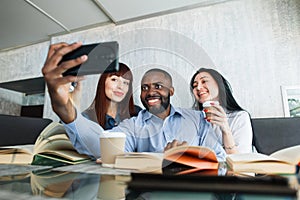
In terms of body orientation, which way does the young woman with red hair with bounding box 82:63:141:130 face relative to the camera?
toward the camera

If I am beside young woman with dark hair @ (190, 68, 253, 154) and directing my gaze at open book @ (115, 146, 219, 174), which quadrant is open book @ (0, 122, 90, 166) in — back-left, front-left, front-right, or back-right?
front-right

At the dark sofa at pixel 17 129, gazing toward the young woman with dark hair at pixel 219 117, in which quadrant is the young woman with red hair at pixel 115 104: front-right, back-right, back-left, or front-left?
front-right

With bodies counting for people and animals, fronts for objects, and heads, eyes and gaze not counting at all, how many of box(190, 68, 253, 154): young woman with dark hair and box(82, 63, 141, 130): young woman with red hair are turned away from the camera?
0

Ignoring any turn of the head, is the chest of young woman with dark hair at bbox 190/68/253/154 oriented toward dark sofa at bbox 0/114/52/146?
no

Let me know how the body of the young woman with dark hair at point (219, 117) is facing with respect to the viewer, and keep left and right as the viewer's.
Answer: facing the viewer and to the left of the viewer

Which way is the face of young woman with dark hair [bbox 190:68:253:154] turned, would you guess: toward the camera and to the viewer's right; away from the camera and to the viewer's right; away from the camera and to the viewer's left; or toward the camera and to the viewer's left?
toward the camera and to the viewer's left

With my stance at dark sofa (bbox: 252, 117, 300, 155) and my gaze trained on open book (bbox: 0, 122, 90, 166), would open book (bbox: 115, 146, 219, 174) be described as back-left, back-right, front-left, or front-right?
front-left

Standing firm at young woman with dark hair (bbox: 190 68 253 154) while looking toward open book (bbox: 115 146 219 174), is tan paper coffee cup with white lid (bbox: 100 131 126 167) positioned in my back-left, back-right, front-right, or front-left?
front-right
